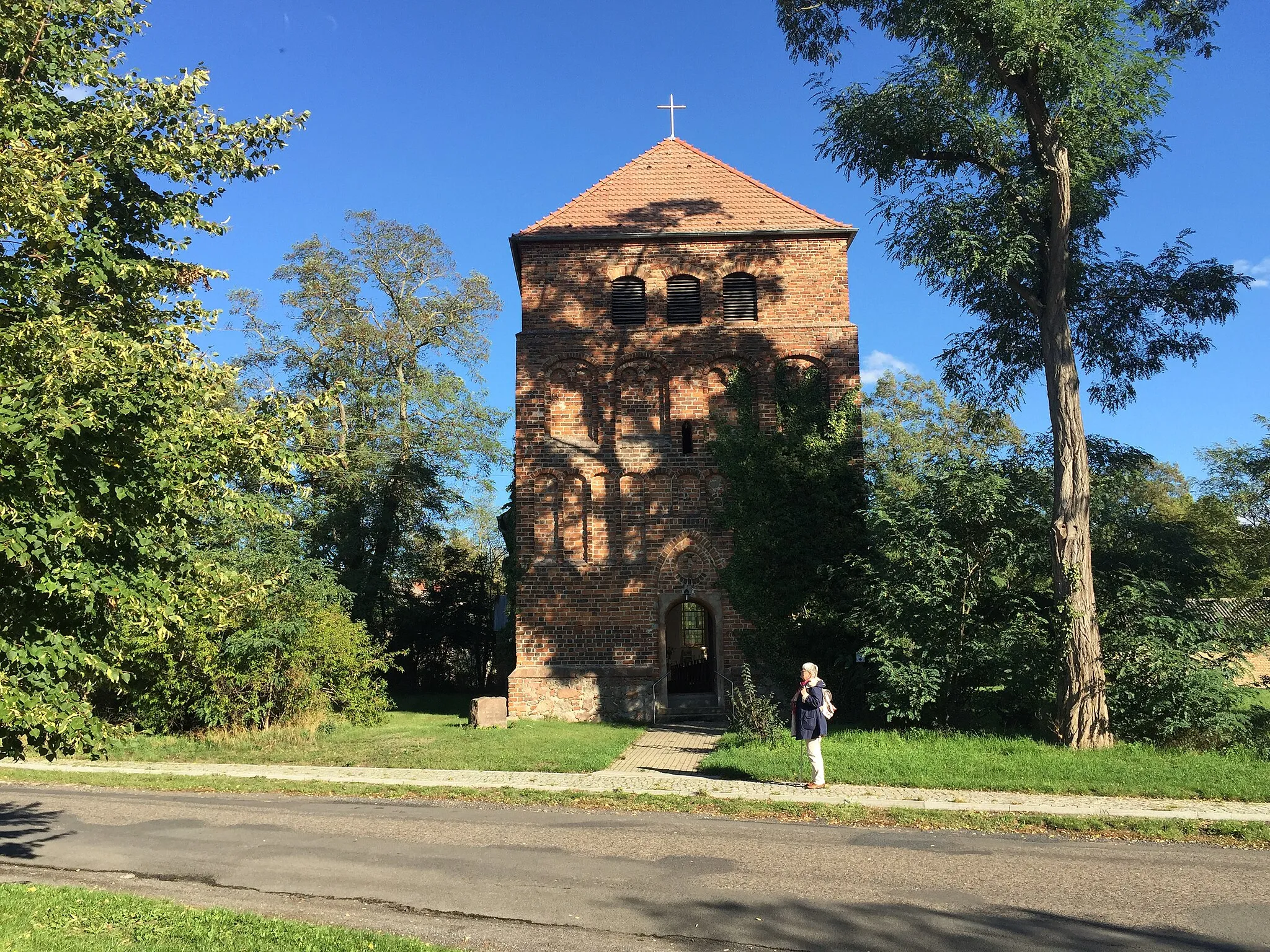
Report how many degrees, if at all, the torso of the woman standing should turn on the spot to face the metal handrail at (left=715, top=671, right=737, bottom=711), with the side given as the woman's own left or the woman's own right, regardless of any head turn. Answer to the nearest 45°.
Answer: approximately 90° to the woman's own right

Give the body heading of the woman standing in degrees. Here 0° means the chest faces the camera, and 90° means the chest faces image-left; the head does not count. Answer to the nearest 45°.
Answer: approximately 90°

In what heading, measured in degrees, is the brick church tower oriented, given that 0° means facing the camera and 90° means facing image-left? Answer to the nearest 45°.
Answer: approximately 0°

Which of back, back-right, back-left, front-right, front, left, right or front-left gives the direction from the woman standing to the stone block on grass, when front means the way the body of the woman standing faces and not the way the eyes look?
front-right

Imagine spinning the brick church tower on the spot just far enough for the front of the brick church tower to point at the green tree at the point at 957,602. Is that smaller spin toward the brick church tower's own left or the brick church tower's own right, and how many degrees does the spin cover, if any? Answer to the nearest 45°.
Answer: approximately 45° to the brick church tower's own left

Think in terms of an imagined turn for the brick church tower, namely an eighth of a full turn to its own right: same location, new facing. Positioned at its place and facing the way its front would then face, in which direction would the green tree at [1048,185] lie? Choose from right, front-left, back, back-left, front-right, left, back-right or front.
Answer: left

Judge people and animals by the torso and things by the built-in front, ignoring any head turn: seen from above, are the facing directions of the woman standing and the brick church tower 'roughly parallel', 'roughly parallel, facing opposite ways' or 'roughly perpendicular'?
roughly perpendicular

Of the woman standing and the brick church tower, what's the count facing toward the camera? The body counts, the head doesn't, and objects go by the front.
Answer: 1

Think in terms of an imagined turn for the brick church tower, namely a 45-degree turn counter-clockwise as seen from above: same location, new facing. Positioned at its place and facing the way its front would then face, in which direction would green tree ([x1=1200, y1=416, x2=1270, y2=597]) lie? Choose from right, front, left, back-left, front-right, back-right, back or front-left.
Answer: left
